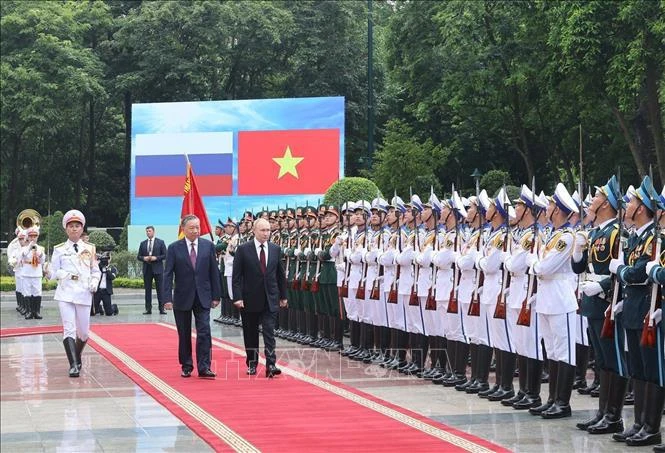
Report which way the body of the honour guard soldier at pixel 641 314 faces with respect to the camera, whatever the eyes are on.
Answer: to the viewer's left

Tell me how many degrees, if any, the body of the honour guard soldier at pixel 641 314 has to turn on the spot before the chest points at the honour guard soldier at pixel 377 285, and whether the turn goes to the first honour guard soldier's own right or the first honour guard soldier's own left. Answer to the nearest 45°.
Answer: approximately 45° to the first honour guard soldier's own right

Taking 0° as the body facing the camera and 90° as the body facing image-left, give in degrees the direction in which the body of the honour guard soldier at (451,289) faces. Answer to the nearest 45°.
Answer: approximately 90°

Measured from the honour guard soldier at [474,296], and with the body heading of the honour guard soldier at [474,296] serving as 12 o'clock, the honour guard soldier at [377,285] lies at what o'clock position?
the honour guard soldier at [377,285] is roughly at 2 o'clock from the honour guard soldier at [474,296].

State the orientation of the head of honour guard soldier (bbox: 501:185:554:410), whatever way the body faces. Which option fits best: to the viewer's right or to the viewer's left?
to the viewer's left

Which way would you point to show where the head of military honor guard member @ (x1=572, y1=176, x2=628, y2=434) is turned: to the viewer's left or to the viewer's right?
to the viewer's left

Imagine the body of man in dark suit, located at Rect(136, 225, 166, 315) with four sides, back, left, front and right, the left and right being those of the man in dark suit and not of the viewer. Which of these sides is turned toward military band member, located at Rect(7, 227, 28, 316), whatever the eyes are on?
right

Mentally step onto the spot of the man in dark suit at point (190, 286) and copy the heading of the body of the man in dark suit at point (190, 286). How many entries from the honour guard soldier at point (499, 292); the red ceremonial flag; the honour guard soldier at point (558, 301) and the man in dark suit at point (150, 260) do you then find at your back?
2

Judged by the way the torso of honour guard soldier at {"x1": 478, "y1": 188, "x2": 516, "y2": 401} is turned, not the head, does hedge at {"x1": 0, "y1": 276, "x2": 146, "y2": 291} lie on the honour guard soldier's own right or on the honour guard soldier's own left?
on the honour guard soldier's own right

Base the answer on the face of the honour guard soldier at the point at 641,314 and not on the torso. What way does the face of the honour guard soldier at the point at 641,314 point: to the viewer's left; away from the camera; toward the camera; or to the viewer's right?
to the viewer's left
